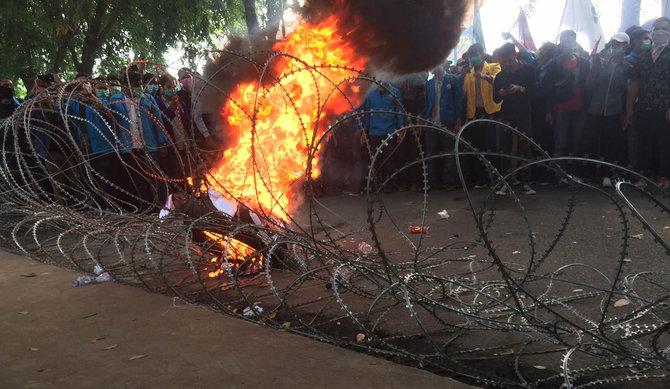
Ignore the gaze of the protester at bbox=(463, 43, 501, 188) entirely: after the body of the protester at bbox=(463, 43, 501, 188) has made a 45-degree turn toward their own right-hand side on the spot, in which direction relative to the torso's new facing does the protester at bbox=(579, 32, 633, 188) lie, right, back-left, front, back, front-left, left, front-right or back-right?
back-left

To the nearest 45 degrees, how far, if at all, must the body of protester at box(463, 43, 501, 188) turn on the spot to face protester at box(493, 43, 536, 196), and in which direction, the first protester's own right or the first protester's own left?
approximately 45° to the first protester's own left

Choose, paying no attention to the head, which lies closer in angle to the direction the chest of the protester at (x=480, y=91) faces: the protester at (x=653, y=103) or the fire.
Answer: the fire

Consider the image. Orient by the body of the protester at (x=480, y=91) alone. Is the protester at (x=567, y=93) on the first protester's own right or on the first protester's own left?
on the first protester's own left

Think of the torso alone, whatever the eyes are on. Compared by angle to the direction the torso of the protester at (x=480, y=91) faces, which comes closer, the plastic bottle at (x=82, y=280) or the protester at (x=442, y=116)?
the plastic bottle

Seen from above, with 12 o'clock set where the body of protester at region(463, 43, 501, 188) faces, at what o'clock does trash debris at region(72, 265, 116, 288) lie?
The trash debris is roughly at 1 o'clock from the protester.

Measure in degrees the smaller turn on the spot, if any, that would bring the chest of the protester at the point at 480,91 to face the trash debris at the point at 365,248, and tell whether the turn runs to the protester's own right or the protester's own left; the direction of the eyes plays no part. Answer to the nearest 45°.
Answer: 0° — they already face it

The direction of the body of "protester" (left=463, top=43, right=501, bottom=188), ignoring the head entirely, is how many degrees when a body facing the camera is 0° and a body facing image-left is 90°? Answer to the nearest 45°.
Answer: approximately 0°
